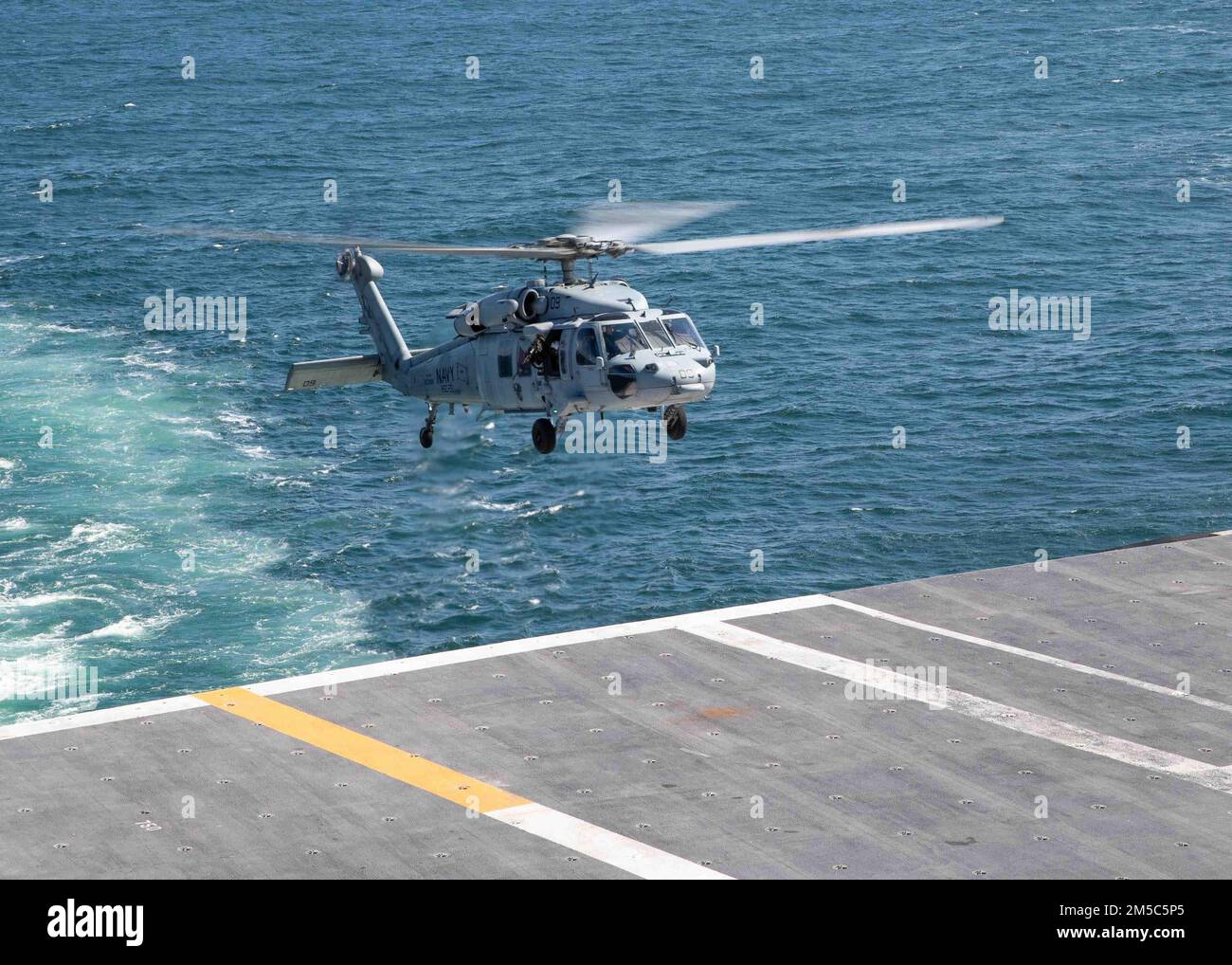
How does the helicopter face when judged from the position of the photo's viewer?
facing the viewer and to the right of the viewer
